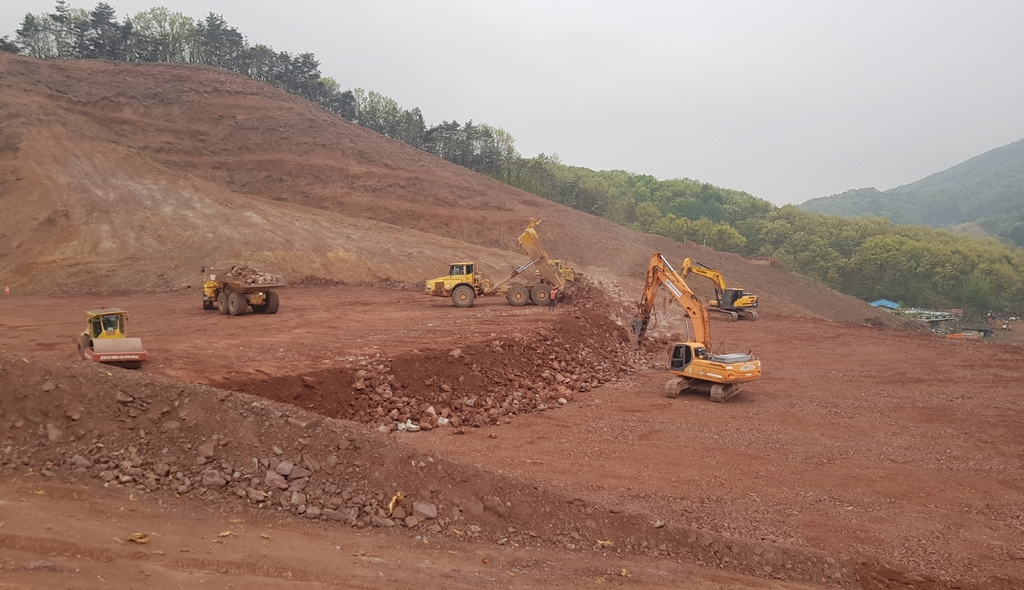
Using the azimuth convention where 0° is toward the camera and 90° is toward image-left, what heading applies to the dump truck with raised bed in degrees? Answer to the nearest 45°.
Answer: approximately 90°

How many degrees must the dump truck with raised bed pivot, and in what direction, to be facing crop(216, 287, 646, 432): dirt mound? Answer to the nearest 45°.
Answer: approximately 90° to its left

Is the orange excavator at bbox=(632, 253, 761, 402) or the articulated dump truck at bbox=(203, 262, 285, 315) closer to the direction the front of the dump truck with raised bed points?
the articulated dump truck

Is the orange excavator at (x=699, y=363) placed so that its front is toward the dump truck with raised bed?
yes

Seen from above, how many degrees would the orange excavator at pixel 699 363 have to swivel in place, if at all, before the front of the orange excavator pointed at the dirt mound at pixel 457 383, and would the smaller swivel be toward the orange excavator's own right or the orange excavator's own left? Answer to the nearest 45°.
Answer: approximately 90° to the orange excavator's own left

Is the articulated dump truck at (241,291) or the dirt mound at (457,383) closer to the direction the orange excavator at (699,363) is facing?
the articulated dump truck

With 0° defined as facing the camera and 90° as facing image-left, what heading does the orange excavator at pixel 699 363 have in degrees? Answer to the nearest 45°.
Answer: approximately 135°

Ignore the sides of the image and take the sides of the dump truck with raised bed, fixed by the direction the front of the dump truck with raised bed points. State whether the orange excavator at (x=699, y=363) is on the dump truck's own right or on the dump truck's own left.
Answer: on the dump truck's own left
